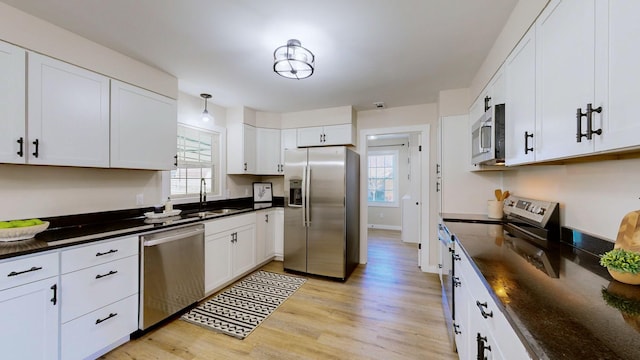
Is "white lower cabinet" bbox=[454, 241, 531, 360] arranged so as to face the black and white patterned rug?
yes

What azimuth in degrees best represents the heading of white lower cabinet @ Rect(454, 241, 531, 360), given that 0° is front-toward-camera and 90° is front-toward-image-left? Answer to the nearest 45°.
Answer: approximately 90°

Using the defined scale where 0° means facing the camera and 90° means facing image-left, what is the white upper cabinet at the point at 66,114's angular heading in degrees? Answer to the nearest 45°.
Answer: approximately 315°

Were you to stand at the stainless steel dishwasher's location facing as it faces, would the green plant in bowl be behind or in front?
in front

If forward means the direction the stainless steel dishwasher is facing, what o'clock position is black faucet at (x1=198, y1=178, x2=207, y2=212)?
The black faucet is roughly at 8 o'clock from the stainless steel dishwasher.

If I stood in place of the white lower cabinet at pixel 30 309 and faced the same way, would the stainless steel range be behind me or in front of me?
in front

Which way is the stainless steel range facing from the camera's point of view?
to the viewer's left
